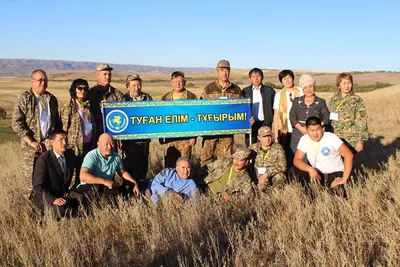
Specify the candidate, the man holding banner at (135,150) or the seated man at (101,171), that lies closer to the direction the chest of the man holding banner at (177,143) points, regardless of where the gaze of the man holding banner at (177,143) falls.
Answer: the seated man

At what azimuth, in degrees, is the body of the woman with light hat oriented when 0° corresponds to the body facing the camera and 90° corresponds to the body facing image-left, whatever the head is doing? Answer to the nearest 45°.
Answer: approximately 0°

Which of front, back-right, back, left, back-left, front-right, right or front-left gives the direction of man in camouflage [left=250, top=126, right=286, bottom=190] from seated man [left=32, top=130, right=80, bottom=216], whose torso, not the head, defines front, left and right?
front-left

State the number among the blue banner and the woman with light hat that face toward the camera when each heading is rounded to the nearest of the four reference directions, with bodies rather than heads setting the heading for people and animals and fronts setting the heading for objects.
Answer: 2

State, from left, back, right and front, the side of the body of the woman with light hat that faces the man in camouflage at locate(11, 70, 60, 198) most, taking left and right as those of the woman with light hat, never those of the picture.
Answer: right

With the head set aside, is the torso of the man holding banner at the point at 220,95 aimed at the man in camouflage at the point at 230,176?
yes

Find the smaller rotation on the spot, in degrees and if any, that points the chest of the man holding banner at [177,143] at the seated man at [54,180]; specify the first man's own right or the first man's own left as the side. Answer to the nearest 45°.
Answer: approximately 45° to the first man's own right

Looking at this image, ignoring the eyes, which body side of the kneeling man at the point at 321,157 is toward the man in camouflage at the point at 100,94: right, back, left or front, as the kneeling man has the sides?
right

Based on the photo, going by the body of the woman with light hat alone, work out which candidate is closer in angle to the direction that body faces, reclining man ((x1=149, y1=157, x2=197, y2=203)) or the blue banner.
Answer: the reclining man

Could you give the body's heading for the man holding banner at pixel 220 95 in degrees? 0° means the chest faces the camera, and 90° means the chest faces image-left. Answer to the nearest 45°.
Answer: approximately 0°
